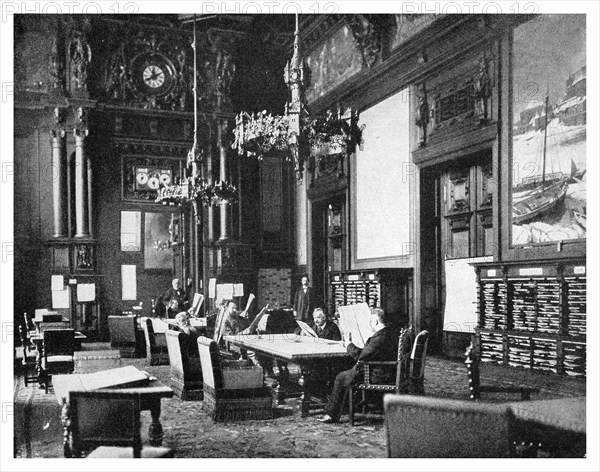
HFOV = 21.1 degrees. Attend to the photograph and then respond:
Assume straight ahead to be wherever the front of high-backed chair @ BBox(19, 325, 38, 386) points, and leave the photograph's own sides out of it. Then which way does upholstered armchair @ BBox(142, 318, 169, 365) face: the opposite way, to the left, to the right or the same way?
the same way

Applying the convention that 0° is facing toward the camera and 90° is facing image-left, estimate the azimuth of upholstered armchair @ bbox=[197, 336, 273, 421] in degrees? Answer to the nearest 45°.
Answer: approximately 270°

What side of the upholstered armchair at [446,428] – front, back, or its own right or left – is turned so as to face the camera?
back

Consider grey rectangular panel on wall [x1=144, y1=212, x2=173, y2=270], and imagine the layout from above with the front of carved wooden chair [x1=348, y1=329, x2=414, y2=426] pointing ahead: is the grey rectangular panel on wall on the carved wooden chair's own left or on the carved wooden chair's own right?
on the carved wooden chair's own right

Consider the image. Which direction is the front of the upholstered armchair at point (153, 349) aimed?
to the viewer's right

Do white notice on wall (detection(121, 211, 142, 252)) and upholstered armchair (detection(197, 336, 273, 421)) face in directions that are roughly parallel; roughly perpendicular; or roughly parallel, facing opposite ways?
roughly perpendicular

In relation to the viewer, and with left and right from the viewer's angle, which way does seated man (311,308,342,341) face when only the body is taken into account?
facing the viewer and to the left of the viewer

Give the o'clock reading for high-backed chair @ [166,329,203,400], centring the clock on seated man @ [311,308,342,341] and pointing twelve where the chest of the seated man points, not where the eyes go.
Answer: The high-backed chair is roughly at 1 o'clock from the seated man.

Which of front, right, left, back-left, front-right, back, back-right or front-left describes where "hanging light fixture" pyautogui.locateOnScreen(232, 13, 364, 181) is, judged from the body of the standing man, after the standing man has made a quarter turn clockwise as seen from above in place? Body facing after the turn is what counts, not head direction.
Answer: left

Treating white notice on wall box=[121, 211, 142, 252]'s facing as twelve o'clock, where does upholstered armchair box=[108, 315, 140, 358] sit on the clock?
The upholstered armchair is roughly at 12 o'clock from the white notice on wall.

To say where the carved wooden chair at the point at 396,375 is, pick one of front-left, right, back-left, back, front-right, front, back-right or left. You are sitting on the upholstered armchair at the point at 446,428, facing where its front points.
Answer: front

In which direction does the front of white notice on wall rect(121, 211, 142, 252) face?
toward the camera

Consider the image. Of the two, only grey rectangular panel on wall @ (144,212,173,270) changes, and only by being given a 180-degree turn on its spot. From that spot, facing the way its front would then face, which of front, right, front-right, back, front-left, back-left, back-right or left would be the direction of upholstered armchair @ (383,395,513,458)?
back

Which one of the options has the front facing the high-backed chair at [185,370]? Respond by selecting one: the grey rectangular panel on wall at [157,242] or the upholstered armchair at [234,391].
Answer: the grey rectangular panel on wall

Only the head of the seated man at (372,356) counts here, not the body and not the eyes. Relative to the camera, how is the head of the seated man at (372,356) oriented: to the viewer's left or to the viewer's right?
to the viewer's left

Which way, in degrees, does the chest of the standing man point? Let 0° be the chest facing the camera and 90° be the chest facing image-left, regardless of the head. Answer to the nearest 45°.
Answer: approximately 0°

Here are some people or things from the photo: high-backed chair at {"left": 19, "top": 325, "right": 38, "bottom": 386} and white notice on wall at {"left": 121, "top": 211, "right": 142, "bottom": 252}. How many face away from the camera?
0
